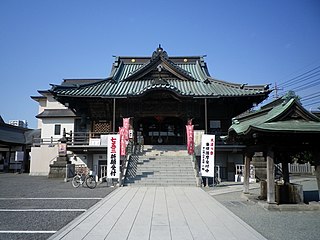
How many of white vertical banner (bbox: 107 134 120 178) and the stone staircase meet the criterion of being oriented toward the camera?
2

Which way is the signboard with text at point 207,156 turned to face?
toward the camera

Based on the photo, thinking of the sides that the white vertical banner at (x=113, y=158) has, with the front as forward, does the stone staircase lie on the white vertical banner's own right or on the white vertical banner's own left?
on the white vertical banner's own left

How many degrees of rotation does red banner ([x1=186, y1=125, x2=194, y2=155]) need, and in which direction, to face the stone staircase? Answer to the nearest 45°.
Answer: approximately 45° to its right

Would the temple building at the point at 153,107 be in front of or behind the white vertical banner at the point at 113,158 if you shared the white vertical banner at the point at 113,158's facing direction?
behind

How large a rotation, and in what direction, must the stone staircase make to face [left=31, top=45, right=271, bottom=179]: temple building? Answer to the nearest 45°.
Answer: approximately 180°

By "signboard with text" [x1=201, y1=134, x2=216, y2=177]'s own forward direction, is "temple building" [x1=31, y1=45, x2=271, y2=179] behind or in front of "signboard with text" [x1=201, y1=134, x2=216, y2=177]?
behind

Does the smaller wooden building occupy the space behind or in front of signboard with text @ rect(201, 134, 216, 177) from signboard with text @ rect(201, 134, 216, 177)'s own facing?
in front

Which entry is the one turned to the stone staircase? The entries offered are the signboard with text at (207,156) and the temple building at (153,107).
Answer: the temple building

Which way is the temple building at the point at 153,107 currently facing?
toward the camera

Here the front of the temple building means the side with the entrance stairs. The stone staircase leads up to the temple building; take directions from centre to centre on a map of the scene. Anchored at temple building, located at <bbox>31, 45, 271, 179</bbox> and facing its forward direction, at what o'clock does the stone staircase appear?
The stone staircase is roughly at 12 o'clock from the temple building.

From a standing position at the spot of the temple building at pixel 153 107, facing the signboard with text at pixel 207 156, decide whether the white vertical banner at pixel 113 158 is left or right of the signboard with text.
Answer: right

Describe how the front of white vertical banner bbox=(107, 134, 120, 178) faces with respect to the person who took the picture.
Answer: facing the viewer

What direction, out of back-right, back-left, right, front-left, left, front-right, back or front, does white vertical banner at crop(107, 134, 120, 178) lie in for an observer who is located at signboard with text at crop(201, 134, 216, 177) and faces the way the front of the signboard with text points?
right

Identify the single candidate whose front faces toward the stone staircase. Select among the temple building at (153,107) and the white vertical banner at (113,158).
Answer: the temple building
